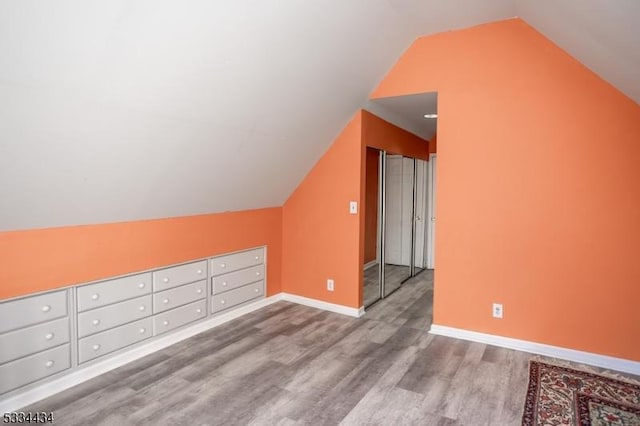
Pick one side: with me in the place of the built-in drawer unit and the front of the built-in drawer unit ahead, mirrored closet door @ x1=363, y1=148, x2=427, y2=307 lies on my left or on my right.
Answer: on my left

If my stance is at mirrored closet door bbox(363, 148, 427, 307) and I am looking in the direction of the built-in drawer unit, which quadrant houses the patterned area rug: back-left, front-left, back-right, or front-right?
front-left

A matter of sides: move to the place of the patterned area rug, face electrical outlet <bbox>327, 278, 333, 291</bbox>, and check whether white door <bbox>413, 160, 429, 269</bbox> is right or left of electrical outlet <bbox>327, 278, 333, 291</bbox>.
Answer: right

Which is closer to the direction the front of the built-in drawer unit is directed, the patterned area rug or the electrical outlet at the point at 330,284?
the patterned area rug

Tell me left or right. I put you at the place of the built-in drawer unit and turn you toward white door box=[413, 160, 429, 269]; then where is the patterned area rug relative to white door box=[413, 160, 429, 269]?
right

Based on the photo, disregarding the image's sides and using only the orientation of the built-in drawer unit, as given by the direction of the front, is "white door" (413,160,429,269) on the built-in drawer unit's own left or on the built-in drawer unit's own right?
on the built-in drawer unit's own left

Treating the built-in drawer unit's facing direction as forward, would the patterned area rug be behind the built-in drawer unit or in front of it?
in front

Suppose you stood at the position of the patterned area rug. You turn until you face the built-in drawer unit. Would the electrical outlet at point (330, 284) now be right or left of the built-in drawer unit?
right

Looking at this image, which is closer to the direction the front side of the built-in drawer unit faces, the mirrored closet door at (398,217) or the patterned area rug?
the patterned area rug

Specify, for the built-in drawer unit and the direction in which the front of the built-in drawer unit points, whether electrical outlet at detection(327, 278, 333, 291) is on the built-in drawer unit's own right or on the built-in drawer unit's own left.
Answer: on the built-in drawer unit's own left
